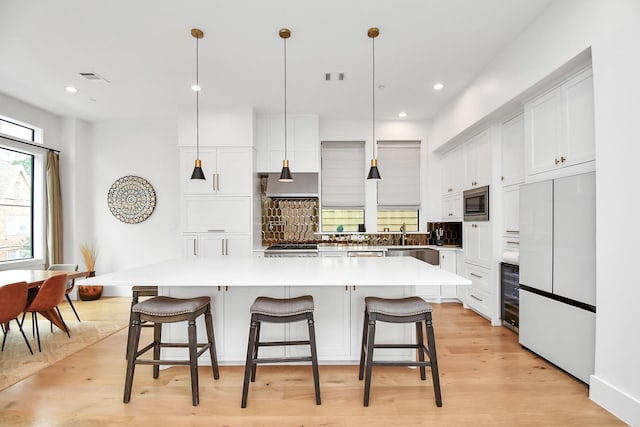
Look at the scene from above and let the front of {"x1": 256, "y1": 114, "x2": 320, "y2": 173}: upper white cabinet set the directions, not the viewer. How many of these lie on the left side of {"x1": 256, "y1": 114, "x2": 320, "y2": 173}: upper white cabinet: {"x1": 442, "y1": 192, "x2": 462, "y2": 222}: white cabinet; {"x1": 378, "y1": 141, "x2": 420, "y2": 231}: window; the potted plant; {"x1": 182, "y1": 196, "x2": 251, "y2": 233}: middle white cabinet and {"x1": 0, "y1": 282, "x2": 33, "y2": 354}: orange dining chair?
2

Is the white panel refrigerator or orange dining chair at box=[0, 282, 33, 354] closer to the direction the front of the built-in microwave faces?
the orange dining chair

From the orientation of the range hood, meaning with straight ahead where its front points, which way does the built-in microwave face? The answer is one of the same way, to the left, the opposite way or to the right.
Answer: to the right

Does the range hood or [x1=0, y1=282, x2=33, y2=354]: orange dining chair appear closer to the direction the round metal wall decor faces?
the orange dining chair

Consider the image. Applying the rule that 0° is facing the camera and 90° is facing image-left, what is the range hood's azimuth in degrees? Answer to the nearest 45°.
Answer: approximately 0°

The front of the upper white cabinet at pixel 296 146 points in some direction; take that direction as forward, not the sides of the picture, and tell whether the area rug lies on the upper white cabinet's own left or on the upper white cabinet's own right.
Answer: on the upper white cabinet's own right

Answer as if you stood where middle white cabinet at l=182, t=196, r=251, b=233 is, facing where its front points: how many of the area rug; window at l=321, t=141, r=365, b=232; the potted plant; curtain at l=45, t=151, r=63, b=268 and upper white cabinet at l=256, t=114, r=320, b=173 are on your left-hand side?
2

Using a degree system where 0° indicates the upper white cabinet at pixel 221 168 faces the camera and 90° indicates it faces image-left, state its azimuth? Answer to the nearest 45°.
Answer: approximately 0°

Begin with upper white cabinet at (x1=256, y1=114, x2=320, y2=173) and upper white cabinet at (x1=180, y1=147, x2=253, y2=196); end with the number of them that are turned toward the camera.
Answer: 2

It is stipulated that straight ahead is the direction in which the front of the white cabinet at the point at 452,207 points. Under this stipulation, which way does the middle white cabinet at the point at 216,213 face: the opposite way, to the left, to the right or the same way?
to the left
